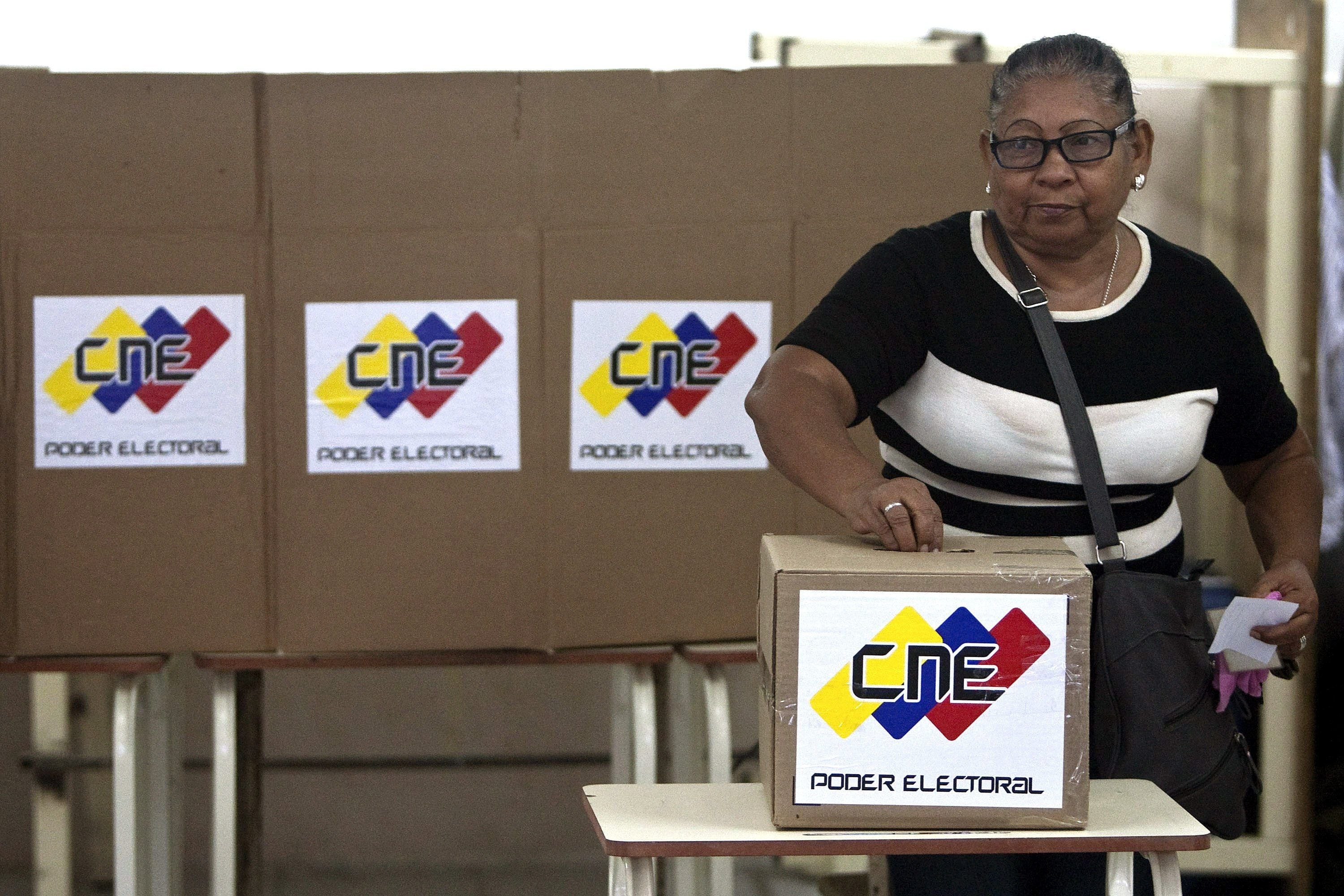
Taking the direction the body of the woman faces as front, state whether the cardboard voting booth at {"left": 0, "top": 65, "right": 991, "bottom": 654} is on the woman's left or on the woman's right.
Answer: on the woman's right

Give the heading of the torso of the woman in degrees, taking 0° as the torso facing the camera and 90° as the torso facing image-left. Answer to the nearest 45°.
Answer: approximately 0°
